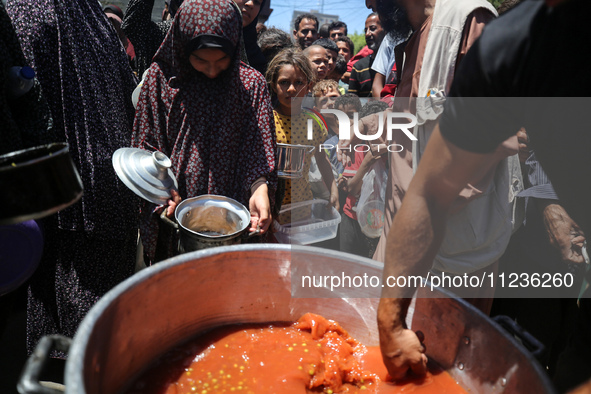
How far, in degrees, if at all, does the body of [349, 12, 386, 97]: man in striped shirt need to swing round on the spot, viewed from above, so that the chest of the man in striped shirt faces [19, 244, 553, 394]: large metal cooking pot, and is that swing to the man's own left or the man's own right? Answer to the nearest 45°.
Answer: approximately 45° to the man's own left

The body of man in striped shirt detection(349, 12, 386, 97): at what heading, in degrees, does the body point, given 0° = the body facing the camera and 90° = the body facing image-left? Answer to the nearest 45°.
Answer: approximately 45°

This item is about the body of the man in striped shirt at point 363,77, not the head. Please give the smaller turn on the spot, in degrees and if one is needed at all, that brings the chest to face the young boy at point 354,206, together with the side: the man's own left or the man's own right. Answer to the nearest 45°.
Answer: approximately 45° to the man's own left
